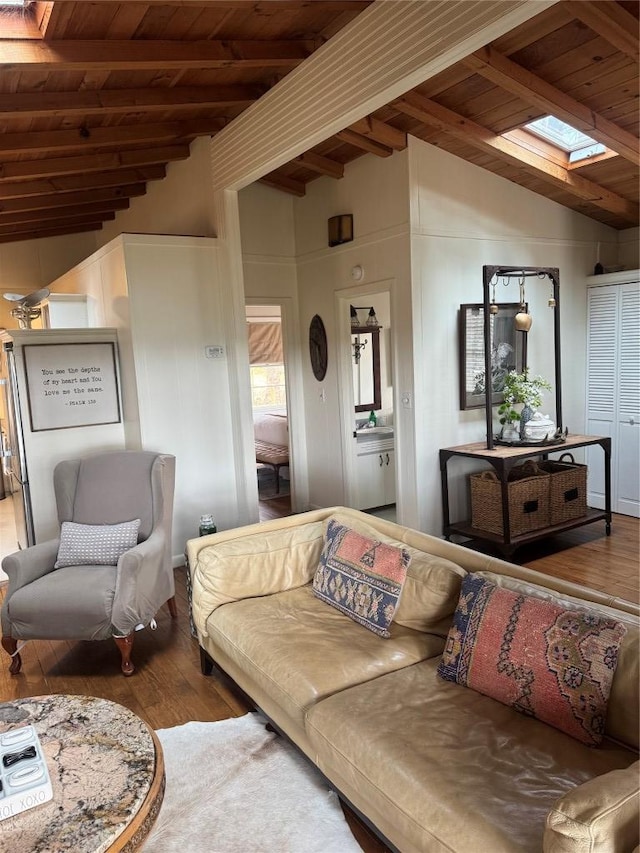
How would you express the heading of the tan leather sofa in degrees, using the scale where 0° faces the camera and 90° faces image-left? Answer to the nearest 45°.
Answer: approximately 45°

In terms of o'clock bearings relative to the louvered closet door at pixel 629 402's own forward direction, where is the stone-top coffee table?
The stone-top coffee table is roughly at 11 o'clock from the louvered closet door.

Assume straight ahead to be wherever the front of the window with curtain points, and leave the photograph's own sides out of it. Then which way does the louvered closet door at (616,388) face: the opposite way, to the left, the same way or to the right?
to the right

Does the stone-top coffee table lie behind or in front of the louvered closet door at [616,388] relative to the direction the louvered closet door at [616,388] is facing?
in front

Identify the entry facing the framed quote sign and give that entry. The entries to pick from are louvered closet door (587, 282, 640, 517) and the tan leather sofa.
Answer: the louvered closet door

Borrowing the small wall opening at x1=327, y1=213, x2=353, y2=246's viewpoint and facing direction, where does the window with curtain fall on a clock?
The window with curtain is roughly at 4 o'clock from the small wall opening.

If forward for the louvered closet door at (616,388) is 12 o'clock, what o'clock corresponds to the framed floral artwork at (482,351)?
The framed floral artwork is roughly at 12 o'clock from the louvered closet door.

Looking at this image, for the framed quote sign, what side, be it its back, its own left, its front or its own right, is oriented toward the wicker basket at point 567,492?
left

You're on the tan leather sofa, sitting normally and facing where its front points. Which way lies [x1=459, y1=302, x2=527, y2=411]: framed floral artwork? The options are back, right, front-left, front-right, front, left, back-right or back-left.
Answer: back-right

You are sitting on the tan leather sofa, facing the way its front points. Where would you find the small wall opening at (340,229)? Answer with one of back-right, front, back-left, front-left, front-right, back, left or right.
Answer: back-right

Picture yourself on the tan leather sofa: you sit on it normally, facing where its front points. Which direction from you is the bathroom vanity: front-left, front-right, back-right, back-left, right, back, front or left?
back-right

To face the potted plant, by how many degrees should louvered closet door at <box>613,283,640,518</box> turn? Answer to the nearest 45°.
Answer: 0° — it already faces it

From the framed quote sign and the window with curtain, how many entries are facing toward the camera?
2

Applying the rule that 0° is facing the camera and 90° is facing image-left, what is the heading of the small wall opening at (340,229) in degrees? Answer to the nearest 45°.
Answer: approximately 45°
